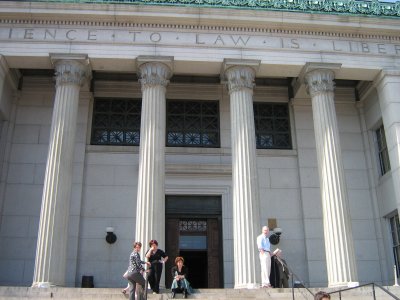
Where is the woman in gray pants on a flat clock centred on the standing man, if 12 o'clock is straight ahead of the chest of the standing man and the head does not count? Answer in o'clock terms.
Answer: The woman in gray pants is roughly at 3 o'clock from the standing man.

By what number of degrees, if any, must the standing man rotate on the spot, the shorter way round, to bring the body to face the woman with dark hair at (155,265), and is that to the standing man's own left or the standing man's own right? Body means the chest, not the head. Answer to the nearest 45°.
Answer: approximately 90° to the standing man's own right

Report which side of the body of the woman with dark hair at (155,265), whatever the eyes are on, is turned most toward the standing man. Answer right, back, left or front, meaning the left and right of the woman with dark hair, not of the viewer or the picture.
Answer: left

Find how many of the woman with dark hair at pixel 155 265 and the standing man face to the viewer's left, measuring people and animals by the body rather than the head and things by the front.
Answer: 0

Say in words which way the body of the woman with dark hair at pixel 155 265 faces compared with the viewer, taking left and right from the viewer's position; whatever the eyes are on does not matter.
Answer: facing the viewer

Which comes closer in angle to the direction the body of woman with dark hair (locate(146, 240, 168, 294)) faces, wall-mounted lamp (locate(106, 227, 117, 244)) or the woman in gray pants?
the woman in gray pants
